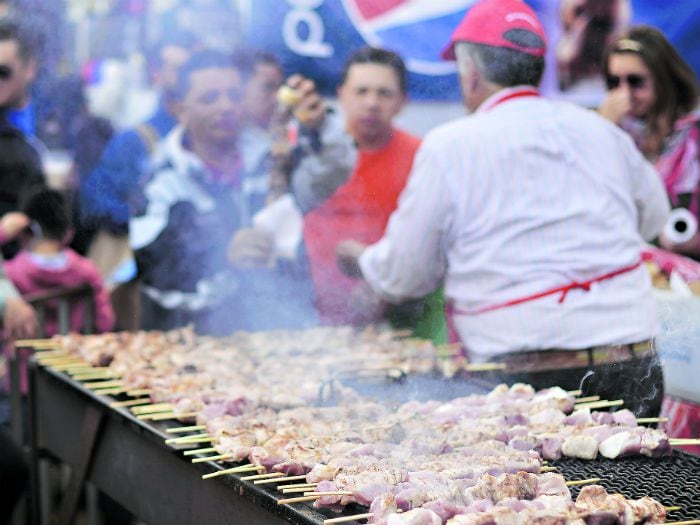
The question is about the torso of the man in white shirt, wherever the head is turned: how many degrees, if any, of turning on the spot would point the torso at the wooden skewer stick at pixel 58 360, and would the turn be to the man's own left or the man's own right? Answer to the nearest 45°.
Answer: approximately 45° to the man's own left

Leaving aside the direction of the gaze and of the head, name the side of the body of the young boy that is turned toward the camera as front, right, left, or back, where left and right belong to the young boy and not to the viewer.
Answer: back

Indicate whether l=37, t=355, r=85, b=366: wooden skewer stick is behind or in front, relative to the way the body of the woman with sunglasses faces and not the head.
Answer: in front

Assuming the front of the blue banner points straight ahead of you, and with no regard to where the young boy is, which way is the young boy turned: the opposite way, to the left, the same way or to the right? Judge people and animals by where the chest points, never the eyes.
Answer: the opposite way

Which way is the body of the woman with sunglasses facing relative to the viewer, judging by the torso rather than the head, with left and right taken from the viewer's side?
facing the viewer and to the left of the viewer

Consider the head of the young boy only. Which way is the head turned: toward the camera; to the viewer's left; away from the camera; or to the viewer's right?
away from the camera

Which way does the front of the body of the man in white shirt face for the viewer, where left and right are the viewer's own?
facing away from the viewer and to the left of the viewer
